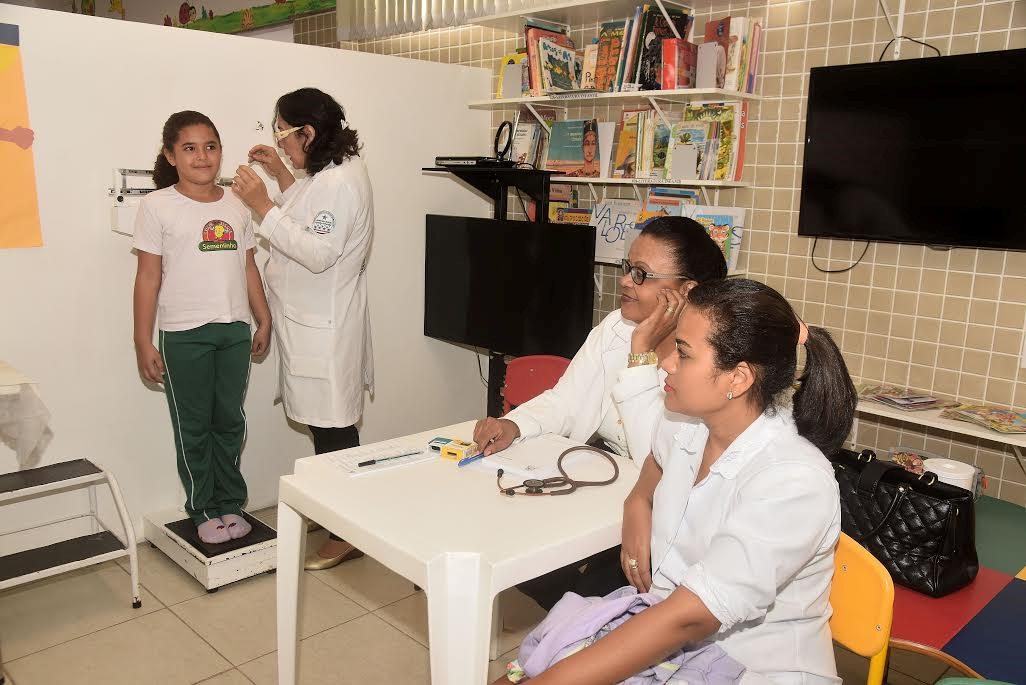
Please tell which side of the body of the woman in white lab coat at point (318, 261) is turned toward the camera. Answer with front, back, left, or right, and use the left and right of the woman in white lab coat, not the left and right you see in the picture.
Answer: left

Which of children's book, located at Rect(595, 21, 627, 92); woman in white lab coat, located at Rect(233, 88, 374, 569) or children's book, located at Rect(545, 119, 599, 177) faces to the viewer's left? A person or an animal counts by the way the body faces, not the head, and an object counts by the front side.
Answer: the woman in white lab coat

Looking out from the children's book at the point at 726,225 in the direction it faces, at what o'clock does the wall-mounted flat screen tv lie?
The wall-mounted flat screen tv is roughly at 10 o'clock from the children's book.

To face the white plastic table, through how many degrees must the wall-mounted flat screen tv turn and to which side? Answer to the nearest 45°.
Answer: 0° — it already faces it

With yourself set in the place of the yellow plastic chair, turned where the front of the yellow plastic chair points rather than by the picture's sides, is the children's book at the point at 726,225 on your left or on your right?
on your right

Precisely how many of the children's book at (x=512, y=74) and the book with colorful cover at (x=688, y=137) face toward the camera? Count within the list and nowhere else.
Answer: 2

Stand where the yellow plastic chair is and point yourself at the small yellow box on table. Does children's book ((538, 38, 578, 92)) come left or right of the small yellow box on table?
right

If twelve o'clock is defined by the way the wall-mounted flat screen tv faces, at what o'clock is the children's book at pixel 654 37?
The children's book is roughly at 2 o'clock from the wall-mounted flat screen tv.

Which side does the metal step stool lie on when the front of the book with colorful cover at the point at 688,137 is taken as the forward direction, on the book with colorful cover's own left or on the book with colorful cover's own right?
on the book with colorful cover's own right
